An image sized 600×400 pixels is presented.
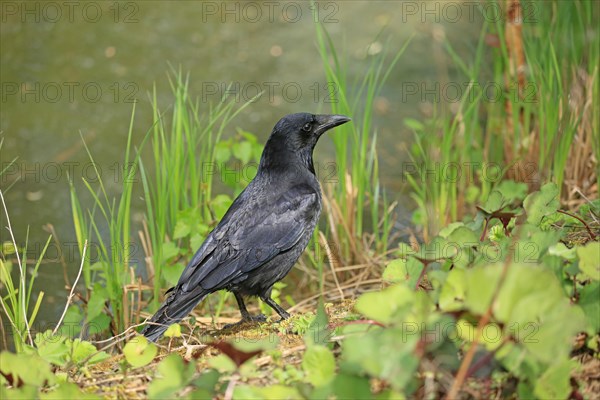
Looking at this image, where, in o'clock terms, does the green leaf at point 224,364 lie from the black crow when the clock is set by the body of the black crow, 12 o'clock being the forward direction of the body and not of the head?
The green leaf is roughly at 3 o'clock from the black crow.

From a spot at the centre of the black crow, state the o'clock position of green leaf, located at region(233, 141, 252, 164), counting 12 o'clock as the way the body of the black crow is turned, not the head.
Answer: The green leaf is roughly at 9 o'clock from the black crow.

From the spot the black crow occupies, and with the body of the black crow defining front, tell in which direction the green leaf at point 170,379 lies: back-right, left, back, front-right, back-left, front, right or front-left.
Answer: right

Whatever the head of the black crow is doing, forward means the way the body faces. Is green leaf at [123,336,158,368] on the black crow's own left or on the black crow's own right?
on the black crow's own right

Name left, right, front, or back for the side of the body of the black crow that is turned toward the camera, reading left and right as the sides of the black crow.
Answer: right

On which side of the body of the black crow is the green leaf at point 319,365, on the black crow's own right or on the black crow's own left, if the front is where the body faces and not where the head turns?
on the black crow's own right
